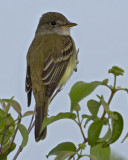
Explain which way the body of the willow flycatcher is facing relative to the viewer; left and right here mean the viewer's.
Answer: facing away from the viewer and to the right of the viewer
